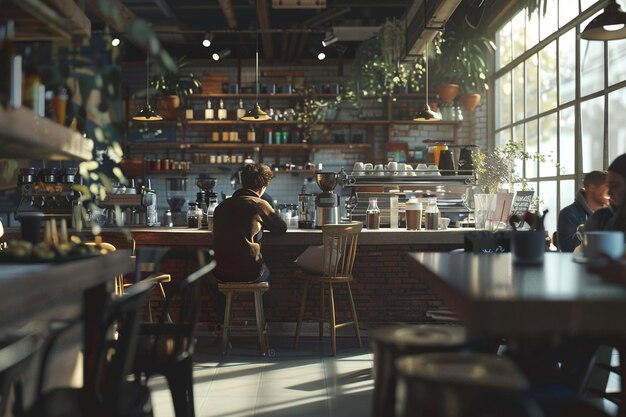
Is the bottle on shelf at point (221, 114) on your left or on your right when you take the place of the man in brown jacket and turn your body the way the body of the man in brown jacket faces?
on your left

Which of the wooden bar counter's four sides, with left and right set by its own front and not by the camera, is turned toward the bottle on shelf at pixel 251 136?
back

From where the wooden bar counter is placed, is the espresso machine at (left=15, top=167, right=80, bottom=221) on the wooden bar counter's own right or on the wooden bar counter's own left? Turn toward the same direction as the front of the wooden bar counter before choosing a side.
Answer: on the wooden bar counter's own right

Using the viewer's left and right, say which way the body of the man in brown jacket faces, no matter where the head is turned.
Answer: facing away from the viewer and to the right of the viewer

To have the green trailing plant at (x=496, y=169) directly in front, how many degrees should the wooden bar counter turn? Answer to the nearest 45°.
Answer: approximately 90° to its left

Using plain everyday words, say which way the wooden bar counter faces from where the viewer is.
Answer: facing the viewer

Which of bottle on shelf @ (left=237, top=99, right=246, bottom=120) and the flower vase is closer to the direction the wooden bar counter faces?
the flower vase

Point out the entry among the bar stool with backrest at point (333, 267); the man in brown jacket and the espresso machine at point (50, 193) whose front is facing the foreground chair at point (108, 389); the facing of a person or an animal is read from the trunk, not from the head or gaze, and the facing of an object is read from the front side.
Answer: the espresso machine

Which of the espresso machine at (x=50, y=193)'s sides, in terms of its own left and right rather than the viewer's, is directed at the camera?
front

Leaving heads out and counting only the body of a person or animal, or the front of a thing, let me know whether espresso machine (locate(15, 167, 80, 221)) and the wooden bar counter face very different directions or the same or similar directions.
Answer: same or similar directions

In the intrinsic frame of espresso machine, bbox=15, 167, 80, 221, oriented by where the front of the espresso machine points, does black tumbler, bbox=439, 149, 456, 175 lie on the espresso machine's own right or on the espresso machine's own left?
on the espresso machine's own left

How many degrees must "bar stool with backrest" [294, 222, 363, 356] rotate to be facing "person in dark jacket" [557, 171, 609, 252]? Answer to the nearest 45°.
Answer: approximately 135° to its right

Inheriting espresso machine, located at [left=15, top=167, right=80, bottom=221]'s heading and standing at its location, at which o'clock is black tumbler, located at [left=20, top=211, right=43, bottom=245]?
The black tumbler is roughly at 12 o'clock from the espresso machine.
